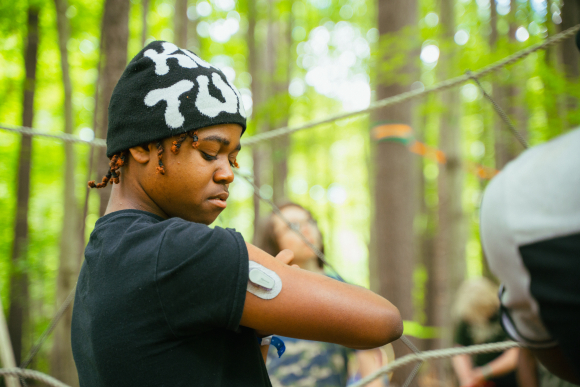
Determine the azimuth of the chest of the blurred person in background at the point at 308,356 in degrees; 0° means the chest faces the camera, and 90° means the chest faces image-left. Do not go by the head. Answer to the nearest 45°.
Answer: approximately 315°

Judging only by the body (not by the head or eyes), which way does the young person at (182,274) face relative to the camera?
to the viewer's right

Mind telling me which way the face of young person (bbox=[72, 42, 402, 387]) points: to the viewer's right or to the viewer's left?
to the viewer's right

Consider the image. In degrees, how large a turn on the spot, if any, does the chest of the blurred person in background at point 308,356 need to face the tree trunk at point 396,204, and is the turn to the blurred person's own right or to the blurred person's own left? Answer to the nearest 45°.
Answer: approximately 135° to the blurred person's own left

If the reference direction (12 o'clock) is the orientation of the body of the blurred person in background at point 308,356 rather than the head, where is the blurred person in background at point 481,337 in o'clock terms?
the blurred person in background at point 481,337 is roughly at 9 o'clock from the blurred person in background at point 308,356.

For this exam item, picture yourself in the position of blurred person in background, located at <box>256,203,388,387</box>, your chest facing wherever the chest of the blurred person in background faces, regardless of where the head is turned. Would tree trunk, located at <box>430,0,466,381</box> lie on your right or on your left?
on your left
